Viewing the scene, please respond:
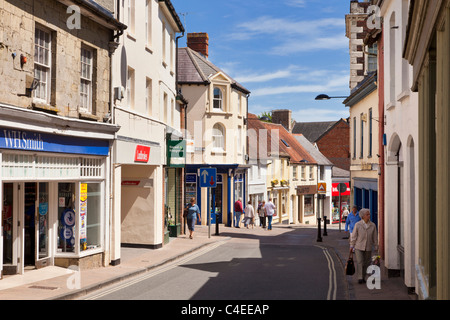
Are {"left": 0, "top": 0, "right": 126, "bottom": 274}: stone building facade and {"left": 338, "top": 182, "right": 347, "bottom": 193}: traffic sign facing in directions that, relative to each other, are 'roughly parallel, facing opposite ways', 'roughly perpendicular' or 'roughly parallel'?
roughly perpendicular

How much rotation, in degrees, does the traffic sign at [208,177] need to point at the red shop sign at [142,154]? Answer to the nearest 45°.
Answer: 0° — it already faces it

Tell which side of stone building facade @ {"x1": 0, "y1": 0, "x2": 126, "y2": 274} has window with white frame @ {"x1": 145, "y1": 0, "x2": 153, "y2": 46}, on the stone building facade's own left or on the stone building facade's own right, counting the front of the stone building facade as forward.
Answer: on the stone building facade's own left

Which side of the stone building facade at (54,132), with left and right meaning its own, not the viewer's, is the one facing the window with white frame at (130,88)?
left

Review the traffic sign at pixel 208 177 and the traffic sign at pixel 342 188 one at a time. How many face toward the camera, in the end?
1
